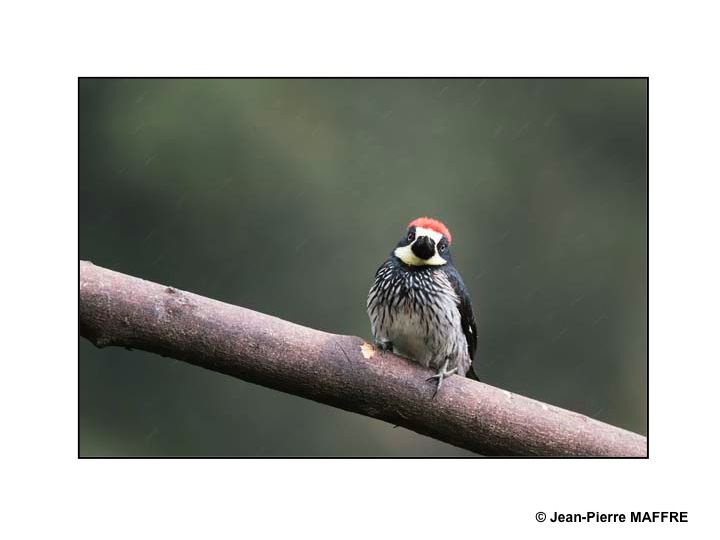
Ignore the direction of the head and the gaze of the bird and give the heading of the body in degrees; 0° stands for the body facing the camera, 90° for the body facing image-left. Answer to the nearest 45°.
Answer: approximately 0°
